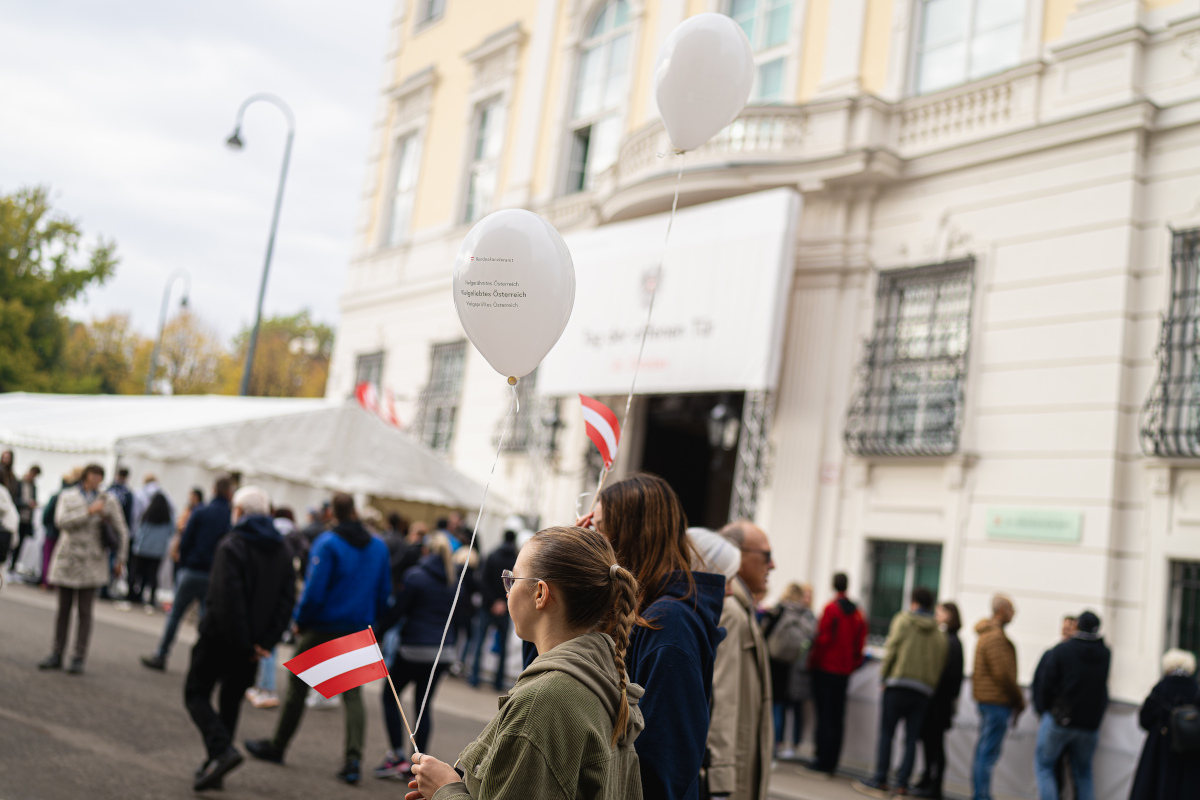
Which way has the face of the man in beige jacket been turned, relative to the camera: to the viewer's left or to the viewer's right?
to the viewer's right

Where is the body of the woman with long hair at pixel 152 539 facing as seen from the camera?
away from the camera

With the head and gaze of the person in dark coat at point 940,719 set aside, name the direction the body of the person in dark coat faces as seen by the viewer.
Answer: to the viewer's left

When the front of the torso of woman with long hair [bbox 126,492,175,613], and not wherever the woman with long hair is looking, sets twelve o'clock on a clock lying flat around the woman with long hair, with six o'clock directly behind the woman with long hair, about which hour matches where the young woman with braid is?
The young woman with braid is roughly at 6 o'clock from the woman with long hair.

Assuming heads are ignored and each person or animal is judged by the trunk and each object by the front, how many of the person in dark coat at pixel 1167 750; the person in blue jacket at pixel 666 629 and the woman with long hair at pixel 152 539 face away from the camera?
2

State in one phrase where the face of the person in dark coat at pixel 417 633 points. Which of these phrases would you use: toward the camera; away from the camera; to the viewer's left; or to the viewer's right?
away from the camera

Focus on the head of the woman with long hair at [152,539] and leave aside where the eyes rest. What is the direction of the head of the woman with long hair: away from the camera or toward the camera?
away from the camera

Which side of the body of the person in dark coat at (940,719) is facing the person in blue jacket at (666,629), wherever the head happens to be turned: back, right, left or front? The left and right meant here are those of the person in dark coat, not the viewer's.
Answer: left

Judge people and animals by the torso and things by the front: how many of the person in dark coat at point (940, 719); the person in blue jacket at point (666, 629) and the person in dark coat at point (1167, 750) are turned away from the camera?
1

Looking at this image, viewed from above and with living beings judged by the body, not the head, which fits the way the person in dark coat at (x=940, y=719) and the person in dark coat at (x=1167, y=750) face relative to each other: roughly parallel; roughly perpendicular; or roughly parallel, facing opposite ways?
roughly perpendicular
